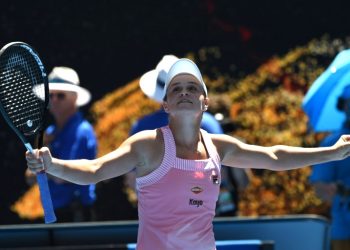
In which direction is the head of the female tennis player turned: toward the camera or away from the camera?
toward the camera

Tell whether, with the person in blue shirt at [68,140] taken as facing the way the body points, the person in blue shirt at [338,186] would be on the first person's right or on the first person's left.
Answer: on the first person's left

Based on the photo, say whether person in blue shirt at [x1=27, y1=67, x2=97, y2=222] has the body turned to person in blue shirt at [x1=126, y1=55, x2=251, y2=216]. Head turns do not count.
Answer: no

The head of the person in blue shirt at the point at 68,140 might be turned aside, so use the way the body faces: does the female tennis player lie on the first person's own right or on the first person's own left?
on the first person's own left

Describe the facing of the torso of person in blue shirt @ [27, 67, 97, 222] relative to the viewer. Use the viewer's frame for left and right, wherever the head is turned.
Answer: facing the viewer and to the left of the viewer
